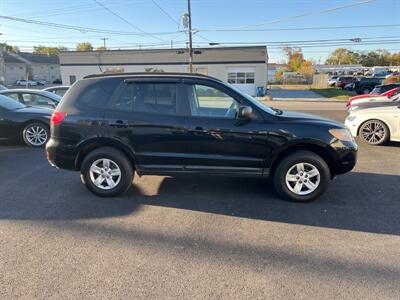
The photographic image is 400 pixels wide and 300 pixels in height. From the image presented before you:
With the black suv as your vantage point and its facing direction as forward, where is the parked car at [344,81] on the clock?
The parked car is roughly at 10 o'clock from the black suv.

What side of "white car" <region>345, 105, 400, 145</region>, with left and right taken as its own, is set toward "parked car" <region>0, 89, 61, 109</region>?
front

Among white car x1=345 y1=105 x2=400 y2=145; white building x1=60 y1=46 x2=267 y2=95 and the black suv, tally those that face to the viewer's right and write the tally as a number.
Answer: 1

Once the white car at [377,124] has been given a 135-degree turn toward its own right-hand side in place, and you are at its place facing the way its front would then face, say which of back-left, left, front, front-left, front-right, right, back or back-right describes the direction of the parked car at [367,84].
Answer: front-left

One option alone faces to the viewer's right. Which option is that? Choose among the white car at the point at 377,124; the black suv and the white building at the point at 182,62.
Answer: the black suv

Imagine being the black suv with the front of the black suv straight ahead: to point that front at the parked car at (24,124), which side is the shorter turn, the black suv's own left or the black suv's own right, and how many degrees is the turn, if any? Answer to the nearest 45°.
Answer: approximately 135° to the black suv's own left

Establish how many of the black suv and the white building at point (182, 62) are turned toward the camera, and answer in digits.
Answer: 1

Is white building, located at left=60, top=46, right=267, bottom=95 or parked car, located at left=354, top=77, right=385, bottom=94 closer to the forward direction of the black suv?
the parked car

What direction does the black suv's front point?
to the viewer's right

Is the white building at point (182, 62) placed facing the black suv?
yes

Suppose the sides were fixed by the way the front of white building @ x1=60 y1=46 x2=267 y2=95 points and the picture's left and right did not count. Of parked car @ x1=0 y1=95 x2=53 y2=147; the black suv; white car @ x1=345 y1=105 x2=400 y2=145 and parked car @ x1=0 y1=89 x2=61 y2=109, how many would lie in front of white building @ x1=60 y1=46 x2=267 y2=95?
4

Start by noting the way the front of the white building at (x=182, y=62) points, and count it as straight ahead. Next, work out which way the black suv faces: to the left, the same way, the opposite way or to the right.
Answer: to the left

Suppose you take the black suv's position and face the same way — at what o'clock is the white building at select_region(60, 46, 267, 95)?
The white building is roughly at 9 o'clock from the black suv.

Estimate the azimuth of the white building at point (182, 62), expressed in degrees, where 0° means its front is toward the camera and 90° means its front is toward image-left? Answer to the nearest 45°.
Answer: approximately 0°

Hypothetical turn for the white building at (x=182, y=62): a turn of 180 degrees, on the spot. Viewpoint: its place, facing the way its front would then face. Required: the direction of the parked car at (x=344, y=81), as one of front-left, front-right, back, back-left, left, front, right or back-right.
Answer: right

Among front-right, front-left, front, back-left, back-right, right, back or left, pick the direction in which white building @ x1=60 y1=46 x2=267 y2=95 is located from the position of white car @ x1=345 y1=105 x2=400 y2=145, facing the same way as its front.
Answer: front-right

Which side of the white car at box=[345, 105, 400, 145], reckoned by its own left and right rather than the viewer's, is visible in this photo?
left
